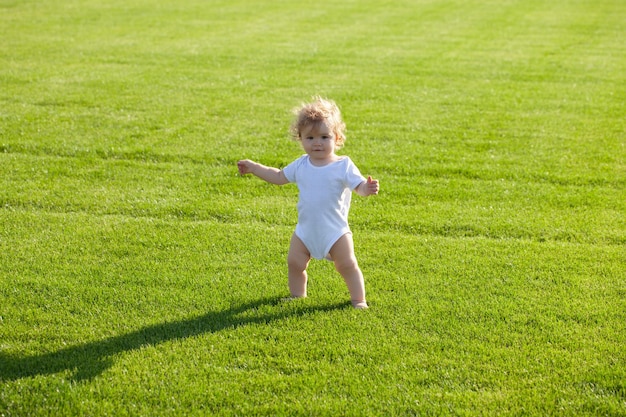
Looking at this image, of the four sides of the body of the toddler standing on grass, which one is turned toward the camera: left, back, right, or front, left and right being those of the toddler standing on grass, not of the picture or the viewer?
front
